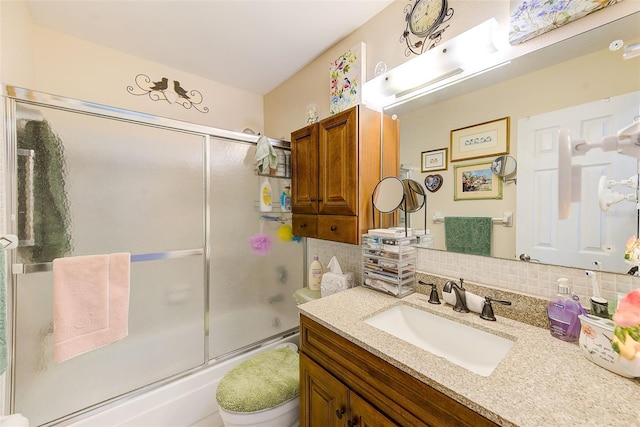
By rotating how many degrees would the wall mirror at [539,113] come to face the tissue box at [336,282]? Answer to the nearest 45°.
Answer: approximately 45° to its right

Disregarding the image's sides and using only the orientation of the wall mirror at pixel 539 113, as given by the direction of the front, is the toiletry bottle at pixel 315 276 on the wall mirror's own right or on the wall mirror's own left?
on the wall mirror's own right

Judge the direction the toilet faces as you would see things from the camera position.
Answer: facing the viewer and to the left of the viewer

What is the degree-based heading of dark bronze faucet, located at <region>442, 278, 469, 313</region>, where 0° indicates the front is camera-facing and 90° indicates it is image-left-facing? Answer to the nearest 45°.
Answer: approximately 45°

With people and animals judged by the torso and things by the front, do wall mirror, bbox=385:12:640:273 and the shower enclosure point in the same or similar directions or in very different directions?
very different directions

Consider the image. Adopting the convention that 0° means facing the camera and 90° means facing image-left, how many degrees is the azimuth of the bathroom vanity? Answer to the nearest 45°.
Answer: approximately 45°

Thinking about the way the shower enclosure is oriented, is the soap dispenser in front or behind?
in front

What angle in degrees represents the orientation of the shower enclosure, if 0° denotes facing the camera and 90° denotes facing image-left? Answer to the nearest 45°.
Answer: approximately 315°

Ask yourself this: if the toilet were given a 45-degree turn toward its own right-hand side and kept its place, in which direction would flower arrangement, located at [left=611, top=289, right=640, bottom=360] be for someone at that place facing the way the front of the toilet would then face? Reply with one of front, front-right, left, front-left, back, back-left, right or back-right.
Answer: back-left

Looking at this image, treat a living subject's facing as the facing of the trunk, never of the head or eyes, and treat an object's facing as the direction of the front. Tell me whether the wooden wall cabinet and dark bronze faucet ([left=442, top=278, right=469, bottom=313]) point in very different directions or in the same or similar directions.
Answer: same or similar directions
